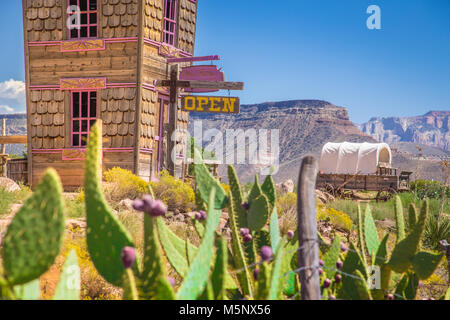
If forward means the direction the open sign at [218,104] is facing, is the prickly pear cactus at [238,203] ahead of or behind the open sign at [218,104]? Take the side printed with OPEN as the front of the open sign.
ahead

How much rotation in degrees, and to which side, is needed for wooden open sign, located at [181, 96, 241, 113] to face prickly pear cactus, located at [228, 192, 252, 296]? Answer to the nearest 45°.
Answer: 0° — it already faces it

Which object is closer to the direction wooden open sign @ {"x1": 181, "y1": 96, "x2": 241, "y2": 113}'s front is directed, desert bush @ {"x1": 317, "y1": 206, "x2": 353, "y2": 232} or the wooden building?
the desert bush
